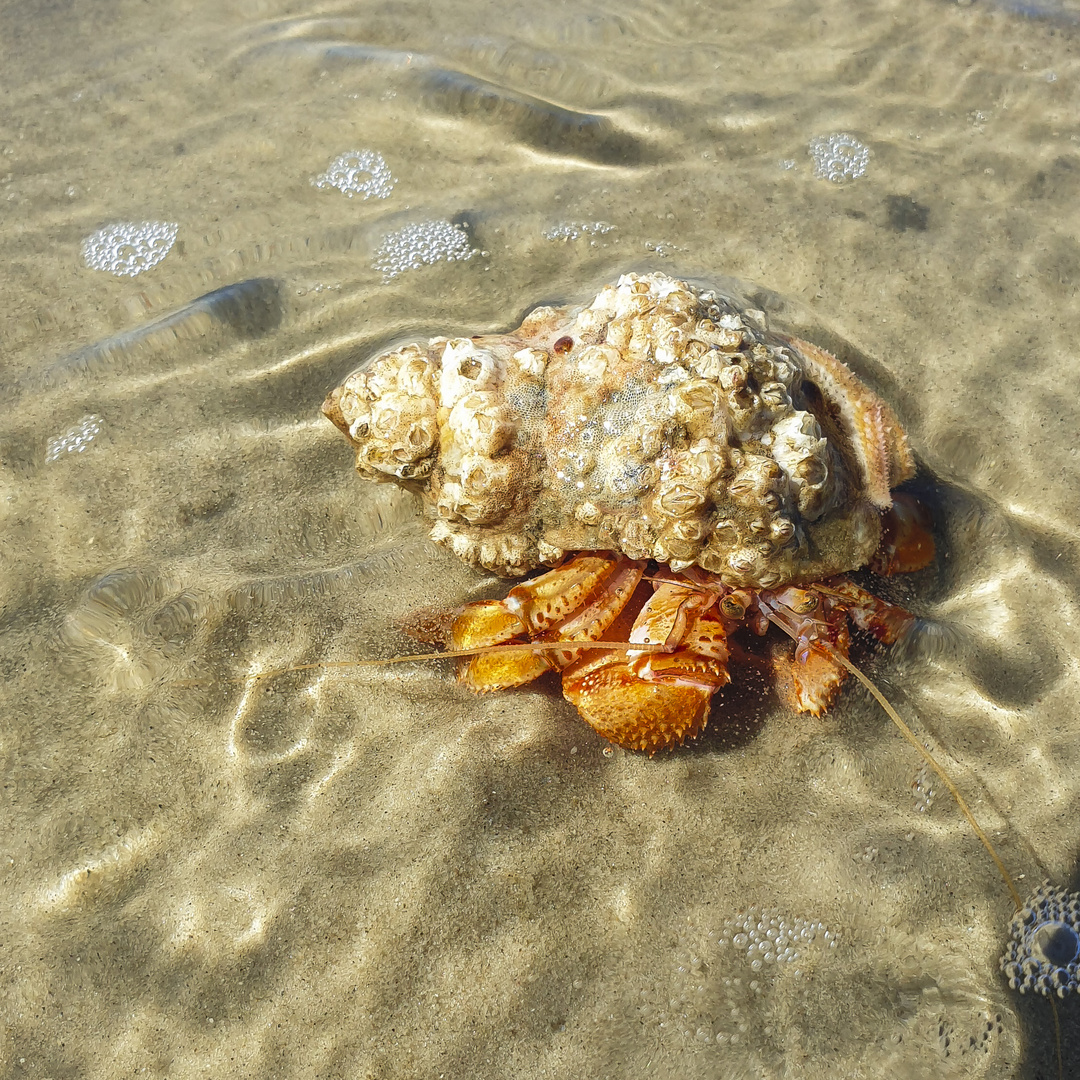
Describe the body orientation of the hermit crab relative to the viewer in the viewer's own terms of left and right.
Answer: facing the viewer
